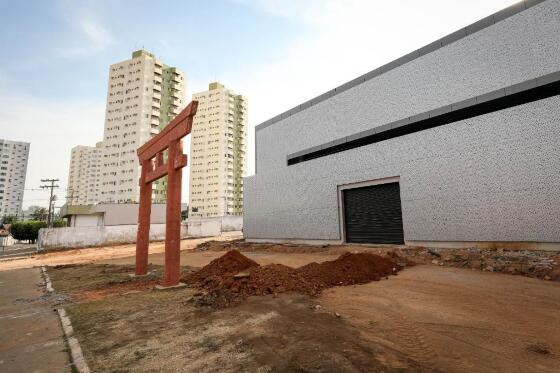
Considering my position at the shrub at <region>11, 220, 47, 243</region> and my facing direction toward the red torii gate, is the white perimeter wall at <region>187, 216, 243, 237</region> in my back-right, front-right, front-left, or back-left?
front-left

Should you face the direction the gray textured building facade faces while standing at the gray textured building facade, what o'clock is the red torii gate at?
The red torii gate is roughly at 12 o'clock from the gray textured building facade.

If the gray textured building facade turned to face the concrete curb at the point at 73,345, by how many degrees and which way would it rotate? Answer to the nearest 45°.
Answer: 0° — it already faces it

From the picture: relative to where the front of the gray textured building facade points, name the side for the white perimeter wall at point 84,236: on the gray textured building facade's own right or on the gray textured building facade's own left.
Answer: on the gray textured building facade's own right

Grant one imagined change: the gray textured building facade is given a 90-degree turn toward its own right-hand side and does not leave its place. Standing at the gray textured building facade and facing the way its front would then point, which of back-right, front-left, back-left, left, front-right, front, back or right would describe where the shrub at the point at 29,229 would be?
front-left

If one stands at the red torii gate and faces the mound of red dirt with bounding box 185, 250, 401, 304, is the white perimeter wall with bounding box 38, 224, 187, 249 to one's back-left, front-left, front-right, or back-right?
back-left

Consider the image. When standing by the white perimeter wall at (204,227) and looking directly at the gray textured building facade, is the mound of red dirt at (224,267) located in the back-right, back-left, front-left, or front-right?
front-right

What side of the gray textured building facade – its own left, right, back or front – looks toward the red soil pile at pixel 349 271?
front

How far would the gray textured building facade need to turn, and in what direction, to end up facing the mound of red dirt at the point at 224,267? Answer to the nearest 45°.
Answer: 0° — it already faces it

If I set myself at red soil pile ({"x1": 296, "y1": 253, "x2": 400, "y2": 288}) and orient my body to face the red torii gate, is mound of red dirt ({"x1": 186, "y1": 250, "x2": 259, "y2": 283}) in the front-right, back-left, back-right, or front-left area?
front-right

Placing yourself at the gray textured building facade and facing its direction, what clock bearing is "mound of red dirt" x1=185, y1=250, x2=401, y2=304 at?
The mound of red dirt is roughly at 12 o'clock from the gray textured building facade.

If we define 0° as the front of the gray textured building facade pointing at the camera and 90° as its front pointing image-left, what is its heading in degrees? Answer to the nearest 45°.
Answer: approximately 45°

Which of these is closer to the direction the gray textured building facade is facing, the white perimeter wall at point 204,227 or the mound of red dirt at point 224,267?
the mound of red dirt
